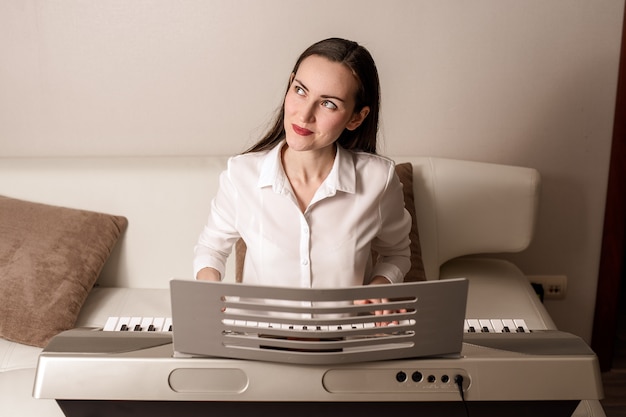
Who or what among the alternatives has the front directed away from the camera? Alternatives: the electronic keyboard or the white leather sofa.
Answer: the electronic keyboard

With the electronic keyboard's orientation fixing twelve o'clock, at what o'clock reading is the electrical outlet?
The electrical outlet is roughly at 1 o'clock from the electronic keyboard.

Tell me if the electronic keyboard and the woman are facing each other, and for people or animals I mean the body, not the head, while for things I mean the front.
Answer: yes

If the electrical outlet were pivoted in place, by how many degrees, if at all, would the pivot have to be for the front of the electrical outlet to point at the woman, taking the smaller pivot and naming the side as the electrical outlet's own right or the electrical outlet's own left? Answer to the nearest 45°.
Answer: approximately 45° to the electrical outlet's own right

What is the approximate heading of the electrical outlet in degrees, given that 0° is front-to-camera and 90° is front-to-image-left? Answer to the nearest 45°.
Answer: approximately 0°

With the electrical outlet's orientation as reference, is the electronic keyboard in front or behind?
in front

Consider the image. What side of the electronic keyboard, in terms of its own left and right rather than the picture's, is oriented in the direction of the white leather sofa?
front

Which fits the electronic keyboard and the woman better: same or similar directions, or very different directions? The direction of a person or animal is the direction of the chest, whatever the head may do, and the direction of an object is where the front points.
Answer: very different directions

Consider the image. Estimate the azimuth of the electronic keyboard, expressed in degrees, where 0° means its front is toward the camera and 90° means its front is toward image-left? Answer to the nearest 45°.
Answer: approximately 180°

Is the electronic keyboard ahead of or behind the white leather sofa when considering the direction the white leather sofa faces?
ahead
